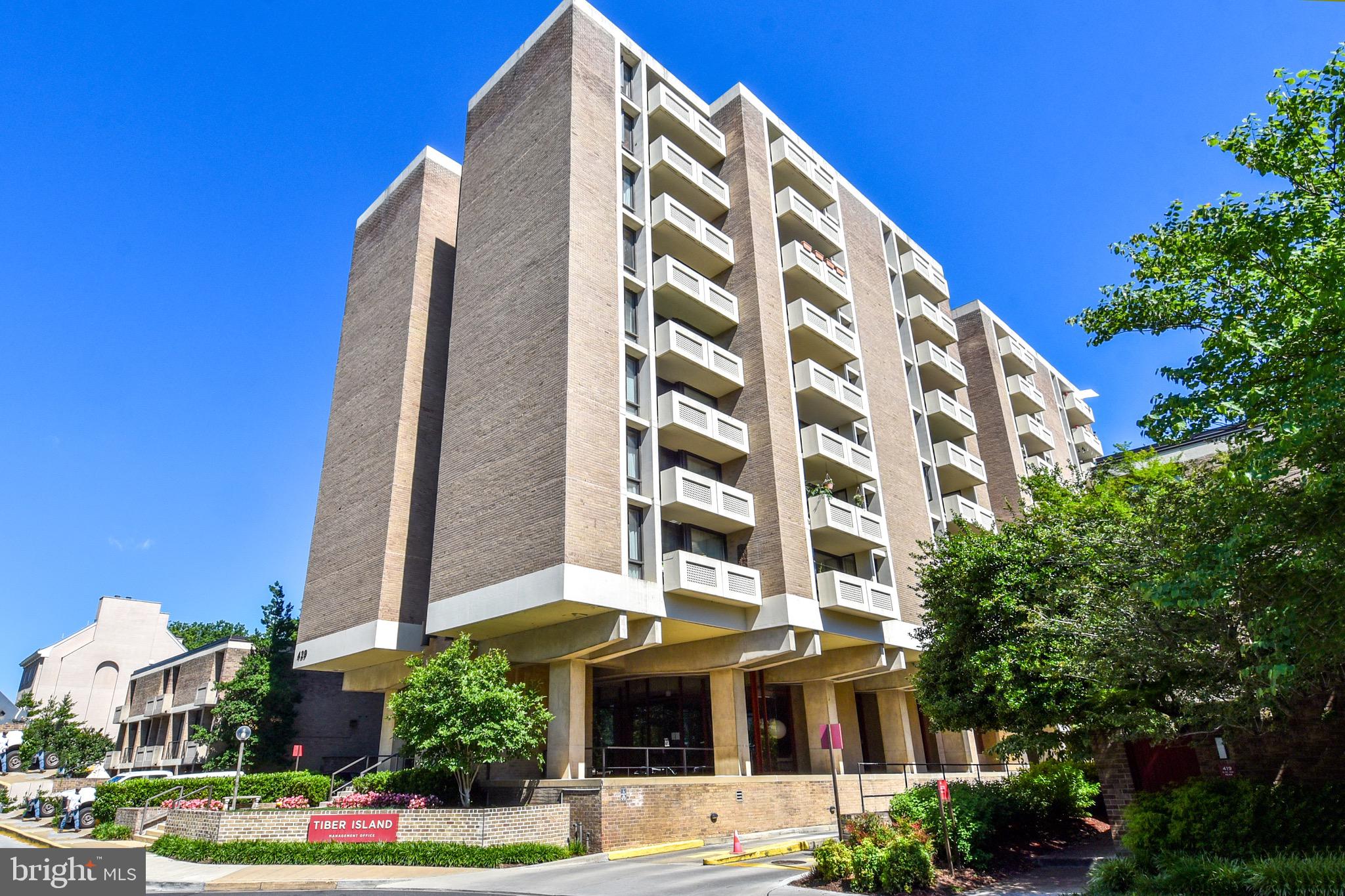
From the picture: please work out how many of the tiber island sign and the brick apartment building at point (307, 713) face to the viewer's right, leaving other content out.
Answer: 0

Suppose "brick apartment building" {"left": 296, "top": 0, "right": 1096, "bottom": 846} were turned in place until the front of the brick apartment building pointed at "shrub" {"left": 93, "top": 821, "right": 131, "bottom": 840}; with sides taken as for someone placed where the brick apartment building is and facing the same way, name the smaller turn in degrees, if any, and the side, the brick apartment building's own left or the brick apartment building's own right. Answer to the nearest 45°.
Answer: approximately 135° to the brick apartment building's own right

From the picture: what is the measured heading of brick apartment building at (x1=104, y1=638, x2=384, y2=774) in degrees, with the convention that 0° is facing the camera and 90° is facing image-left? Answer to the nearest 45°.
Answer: approximately 45°

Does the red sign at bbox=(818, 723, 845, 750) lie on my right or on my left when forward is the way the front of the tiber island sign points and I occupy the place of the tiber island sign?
on my left

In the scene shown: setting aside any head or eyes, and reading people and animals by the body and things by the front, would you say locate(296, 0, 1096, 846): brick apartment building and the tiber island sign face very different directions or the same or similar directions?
same or similar directions

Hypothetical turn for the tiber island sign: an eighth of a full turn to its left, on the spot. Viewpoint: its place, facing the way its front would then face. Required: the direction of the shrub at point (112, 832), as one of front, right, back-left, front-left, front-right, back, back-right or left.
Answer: back

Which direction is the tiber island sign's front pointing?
toward the camera

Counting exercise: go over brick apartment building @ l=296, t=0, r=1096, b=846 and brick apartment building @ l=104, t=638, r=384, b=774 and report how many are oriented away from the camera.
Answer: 0

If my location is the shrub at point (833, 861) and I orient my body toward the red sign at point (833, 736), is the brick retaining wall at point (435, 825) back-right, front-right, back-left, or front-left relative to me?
front-left

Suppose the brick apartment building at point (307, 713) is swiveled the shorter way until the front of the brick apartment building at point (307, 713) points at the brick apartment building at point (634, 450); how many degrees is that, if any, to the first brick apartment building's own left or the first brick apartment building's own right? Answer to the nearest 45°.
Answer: approximately 45° to the first brick apartment building's own left

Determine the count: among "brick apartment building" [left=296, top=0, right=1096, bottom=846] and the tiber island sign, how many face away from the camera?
0

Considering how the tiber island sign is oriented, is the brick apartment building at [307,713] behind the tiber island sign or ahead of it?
behind

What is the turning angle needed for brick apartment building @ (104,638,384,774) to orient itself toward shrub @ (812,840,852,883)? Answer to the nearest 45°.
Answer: approximately 45° to its left

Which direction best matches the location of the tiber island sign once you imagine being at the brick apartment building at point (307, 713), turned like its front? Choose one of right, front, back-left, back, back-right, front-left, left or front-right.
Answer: front-left
